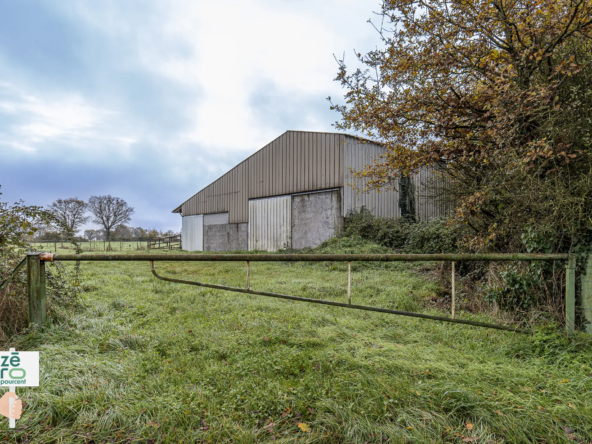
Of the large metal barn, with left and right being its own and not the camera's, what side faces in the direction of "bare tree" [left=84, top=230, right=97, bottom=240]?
right

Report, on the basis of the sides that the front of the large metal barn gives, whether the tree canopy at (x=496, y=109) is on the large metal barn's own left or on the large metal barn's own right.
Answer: on the large metal barn's own left

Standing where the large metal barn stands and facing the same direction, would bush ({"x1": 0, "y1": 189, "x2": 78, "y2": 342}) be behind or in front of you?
in front

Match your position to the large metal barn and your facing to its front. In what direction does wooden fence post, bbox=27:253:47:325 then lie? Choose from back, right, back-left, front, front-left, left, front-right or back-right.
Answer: front-left

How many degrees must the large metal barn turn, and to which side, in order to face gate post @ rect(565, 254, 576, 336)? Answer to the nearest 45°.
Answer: approximately 45° to its left

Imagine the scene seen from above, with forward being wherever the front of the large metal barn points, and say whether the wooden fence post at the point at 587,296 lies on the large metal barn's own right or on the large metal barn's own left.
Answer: on the large metal barn's own left

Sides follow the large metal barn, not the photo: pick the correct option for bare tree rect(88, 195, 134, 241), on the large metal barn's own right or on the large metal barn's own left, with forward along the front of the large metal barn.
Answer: on the large metal barn's own right

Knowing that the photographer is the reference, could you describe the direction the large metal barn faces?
facing the viewer and to the left of the viewer
